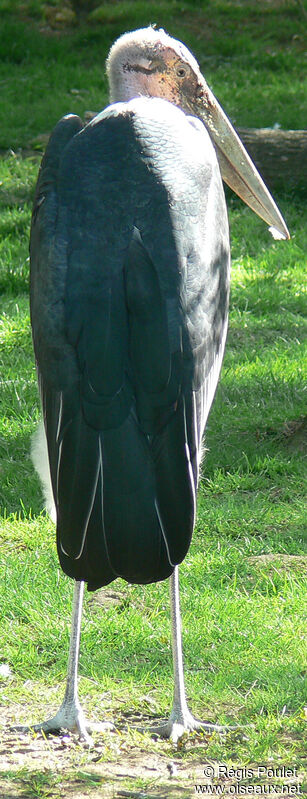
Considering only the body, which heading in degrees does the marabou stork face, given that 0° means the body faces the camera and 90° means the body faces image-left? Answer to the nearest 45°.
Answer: approximately 180°
